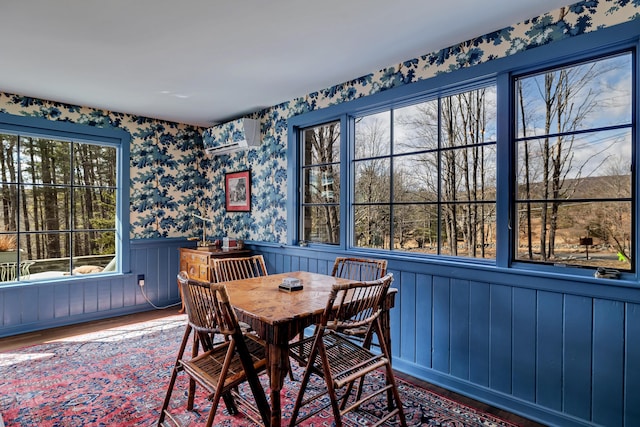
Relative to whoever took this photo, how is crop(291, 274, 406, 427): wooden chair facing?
facing away from the viewer and to the left of the viewer

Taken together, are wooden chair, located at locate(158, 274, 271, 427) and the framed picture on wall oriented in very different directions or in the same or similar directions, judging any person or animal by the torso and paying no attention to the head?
very different directions

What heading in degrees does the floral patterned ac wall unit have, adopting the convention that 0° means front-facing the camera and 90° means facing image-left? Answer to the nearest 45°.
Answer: approximately 45°

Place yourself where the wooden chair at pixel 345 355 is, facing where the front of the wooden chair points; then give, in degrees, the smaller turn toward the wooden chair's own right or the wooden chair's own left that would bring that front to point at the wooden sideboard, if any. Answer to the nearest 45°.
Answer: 0° — it already faces it

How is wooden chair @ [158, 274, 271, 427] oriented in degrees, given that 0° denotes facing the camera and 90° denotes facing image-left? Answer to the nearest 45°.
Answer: approximately 225°

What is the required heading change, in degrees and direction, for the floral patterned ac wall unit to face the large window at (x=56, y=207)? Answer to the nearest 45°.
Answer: approximately 45° to its right

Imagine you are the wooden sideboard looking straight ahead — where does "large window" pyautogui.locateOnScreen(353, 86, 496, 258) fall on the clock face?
The large window is roughly at 9 o'clock from the wooden sideboard.

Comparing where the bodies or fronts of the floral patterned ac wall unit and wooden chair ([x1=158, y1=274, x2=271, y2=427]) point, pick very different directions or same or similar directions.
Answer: very different directions

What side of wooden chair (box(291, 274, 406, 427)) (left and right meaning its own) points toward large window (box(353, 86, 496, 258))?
right

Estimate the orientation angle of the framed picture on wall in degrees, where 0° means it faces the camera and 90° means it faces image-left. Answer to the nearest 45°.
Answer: approximately 45°

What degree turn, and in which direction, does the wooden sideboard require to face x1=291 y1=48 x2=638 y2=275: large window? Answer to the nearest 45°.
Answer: approximately 90° to its left
